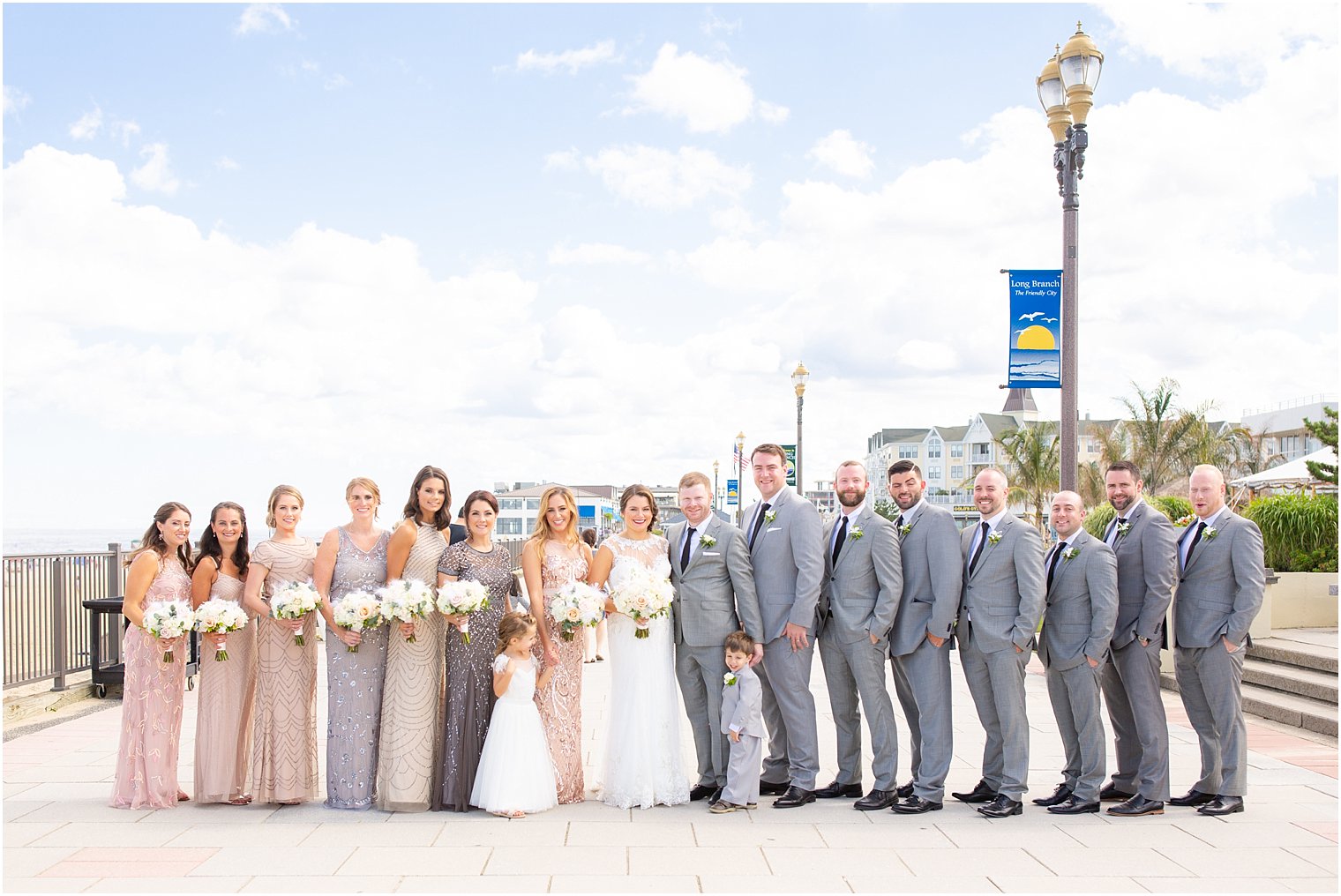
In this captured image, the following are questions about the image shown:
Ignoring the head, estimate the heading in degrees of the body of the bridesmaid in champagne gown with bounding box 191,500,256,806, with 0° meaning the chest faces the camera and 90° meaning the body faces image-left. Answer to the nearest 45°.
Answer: approximately 315°

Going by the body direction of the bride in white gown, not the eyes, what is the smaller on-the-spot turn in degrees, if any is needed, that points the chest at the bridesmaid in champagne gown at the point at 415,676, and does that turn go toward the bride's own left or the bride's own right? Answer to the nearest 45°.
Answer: approximately 90° to the bride's own right

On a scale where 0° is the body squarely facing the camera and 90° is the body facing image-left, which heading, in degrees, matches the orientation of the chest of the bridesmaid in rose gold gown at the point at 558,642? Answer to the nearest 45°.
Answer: approximately 315°

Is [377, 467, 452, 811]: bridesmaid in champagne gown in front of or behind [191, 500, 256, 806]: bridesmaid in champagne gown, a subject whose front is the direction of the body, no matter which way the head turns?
in front

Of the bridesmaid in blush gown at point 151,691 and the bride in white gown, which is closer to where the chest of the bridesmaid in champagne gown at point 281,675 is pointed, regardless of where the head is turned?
the bride in white gown

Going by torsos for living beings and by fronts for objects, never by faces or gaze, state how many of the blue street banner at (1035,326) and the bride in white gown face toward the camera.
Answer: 2

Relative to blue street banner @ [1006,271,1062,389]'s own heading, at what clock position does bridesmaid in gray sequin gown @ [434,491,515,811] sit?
The bridesmaid in gray sequin gown is roughly at 1 o'clock from the blue street banner.

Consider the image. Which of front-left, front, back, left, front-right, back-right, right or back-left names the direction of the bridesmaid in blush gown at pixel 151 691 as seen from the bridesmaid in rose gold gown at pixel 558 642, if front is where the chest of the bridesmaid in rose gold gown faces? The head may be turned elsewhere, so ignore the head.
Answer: back-right

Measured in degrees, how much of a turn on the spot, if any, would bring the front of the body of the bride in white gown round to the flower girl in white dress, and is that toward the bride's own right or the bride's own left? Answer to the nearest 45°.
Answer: approximately 90° to the bride's own right
